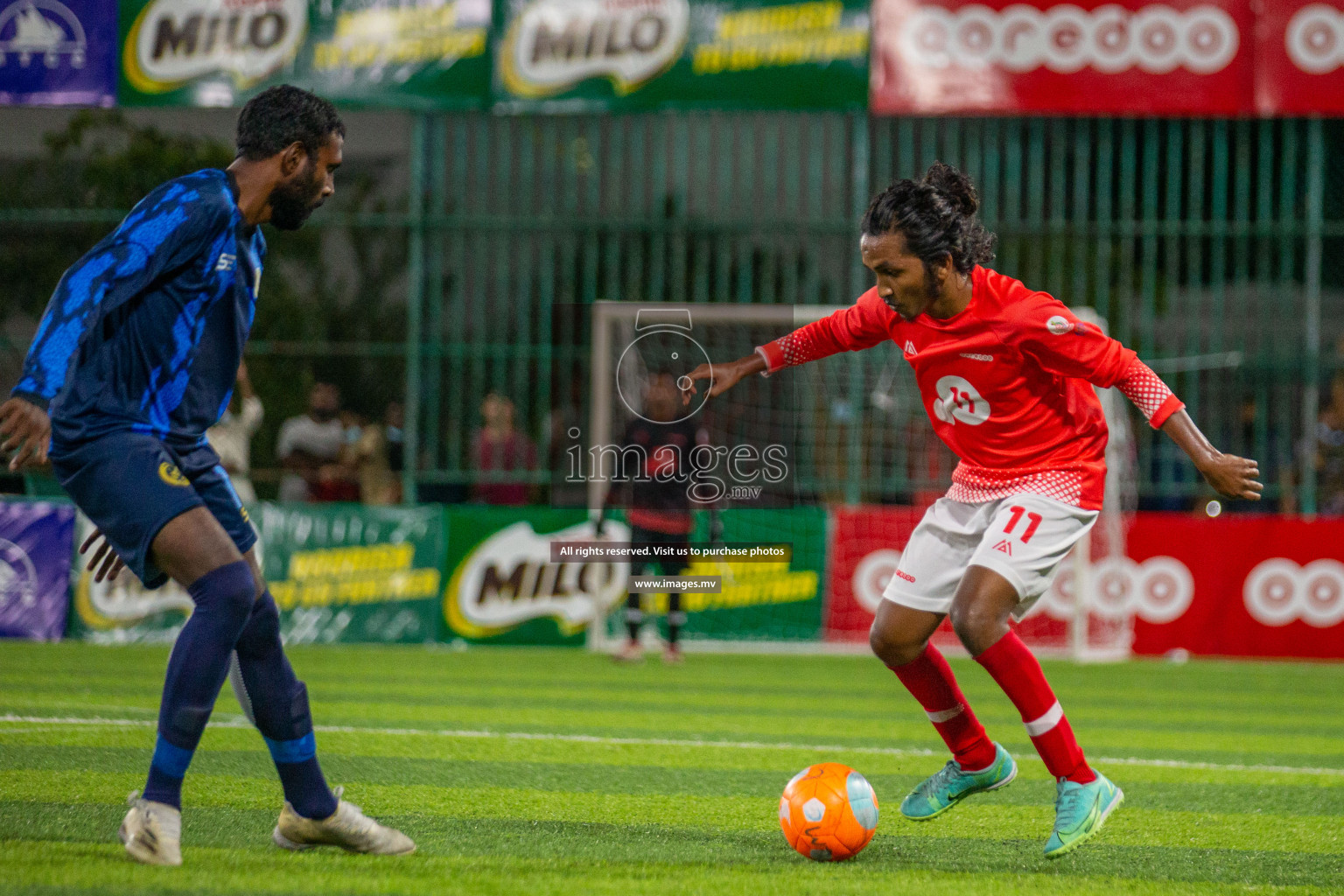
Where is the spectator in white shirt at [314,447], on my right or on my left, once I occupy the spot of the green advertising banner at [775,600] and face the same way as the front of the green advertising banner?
on my right

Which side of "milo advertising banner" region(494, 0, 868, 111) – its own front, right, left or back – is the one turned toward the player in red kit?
front

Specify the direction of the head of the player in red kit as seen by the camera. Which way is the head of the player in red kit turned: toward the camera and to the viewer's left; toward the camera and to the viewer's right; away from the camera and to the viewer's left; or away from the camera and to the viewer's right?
toward the camera and to the viewer's left

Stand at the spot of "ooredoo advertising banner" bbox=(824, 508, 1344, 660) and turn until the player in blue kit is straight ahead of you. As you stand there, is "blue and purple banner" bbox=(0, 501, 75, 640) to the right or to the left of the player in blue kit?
right

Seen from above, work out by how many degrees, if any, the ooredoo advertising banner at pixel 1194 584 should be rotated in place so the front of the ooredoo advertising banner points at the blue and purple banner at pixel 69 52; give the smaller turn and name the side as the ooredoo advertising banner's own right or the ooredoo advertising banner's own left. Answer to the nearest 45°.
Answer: approximately 90° to the ooredoo advertising banner's own right

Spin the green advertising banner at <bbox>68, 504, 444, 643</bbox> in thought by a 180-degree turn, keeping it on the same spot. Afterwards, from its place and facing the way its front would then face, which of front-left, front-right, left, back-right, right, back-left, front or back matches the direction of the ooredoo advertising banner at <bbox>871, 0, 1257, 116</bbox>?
right

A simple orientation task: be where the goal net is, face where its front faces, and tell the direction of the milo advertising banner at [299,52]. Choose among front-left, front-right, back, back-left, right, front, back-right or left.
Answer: right

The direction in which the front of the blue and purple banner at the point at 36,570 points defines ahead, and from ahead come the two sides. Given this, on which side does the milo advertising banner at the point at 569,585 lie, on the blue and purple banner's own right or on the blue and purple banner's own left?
on the blue and purple banner's own left

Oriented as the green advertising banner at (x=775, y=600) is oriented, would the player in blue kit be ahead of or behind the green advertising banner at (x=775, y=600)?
ahead
